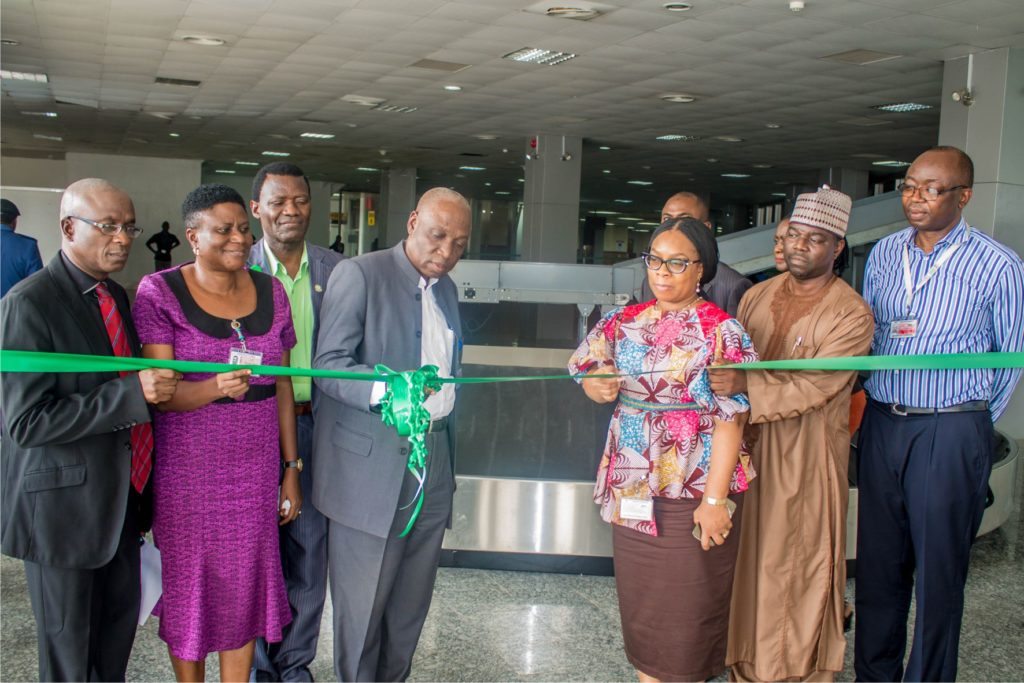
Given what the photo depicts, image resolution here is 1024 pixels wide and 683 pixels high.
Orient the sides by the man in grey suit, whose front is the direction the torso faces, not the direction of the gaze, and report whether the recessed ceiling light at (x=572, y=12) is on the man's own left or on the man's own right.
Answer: on the man's own left

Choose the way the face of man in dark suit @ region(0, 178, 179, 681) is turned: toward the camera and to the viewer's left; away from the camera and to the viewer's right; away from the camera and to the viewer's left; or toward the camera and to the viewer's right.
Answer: toward the camera and to the viewer's right

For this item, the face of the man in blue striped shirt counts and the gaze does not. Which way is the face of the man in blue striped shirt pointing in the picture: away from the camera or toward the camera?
toward the camera

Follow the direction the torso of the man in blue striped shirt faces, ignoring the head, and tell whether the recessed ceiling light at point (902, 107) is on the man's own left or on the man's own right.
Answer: on the man's own right

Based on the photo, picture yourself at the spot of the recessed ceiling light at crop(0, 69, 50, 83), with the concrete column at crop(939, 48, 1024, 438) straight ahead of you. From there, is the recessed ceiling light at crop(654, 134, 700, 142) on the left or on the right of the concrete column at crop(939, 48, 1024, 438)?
left

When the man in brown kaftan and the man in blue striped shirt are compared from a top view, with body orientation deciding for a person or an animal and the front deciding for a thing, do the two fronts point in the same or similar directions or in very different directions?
same or similar directions

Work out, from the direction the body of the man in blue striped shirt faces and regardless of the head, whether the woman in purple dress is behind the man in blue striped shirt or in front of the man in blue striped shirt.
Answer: in front

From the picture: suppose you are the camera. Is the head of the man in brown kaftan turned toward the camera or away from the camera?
toward the camera

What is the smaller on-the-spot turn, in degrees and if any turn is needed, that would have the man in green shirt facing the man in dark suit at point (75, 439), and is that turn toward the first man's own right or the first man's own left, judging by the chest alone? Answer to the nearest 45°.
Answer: approximately 45° to the first man's own right

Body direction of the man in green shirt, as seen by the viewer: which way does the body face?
toward the camera

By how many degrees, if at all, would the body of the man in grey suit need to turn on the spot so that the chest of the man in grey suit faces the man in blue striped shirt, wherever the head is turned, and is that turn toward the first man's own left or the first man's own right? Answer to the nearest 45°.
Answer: approximately 45° to the first man's own left

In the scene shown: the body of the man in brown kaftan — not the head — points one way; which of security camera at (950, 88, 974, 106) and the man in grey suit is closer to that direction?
the man in grey suit

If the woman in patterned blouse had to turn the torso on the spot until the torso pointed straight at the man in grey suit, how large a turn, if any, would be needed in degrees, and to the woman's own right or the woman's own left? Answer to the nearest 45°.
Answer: approximately 45° to the woman's own right
